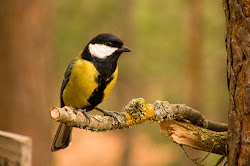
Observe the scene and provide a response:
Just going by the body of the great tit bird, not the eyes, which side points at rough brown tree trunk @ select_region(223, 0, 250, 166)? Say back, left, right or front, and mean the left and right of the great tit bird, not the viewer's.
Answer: front

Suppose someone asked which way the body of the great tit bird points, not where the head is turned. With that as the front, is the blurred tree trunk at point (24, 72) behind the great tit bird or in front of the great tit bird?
behind

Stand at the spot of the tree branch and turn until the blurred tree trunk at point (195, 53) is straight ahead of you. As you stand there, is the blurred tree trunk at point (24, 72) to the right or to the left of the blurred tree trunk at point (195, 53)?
left

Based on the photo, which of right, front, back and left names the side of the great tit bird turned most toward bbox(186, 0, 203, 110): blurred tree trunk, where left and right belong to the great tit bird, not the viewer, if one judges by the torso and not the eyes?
left
